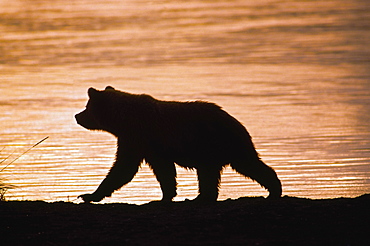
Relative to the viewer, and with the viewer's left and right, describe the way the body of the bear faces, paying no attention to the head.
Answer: facing to the left of the viewer
